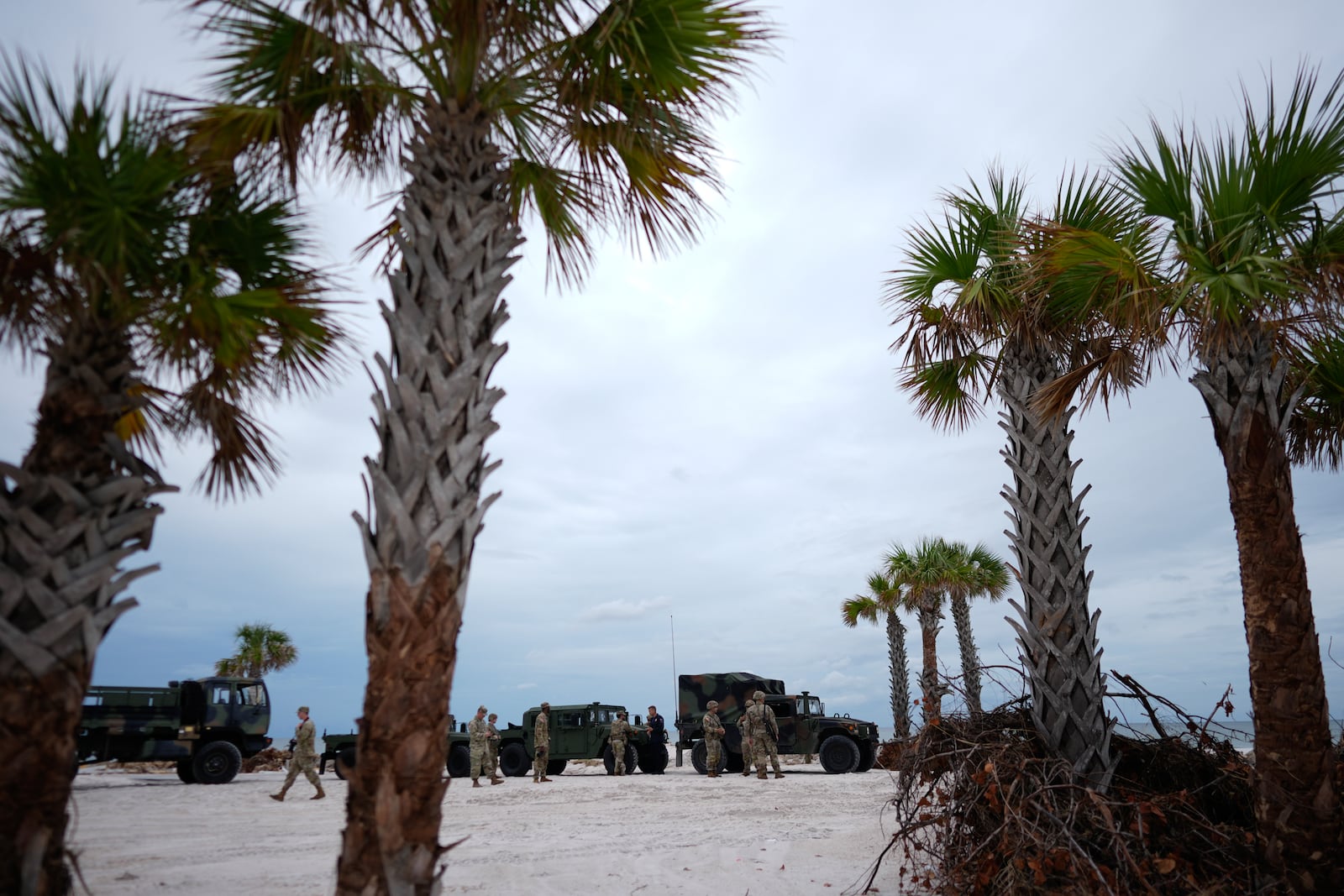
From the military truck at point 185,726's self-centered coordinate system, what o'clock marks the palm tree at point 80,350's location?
The palm tree is roughly at 3 o'clock from the military truck.

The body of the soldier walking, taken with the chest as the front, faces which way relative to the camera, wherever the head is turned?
to the viewer's left

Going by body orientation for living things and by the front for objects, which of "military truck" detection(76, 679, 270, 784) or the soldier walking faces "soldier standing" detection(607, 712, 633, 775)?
the military truck

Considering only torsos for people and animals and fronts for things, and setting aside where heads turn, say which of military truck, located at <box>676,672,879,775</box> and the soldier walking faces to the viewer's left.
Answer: the soldier walking

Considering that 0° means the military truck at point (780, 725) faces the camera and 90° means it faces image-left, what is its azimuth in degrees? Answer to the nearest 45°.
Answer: approximately 270°

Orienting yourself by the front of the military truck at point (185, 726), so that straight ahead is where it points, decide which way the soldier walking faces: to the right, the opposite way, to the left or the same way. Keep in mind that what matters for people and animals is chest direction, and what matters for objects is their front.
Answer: the opposite way

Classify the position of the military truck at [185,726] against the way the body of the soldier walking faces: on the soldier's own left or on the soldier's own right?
on the soldier's own right

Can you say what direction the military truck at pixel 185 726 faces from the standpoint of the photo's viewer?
facing to the right of the viewer

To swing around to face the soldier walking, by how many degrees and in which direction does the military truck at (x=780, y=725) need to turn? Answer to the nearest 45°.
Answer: approximately 135° to its right

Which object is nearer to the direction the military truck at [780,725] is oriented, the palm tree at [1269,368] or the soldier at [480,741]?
the palm tree
